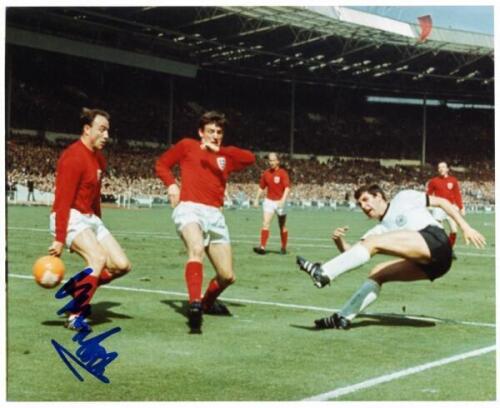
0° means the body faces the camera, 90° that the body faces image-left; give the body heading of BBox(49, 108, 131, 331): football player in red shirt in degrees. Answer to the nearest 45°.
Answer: approximately 315°

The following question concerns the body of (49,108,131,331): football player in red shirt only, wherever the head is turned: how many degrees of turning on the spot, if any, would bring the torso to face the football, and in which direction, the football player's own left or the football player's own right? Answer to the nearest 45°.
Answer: approximately 135° to the football player's own right

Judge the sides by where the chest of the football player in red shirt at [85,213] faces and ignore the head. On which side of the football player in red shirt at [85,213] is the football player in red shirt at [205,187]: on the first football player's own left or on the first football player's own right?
on the first football player's own left

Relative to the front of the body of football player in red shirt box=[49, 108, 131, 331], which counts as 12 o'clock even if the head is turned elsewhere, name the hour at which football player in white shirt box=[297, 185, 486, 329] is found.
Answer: The football player in white shirt is roughly at 11 o'clock from the football player in red shirt.

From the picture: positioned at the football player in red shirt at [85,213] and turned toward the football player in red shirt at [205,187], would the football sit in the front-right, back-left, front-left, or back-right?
back-right

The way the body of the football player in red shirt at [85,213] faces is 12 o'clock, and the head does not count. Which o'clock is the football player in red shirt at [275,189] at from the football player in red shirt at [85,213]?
the football player in red shirt at [275,189] is roughly at 8 o'clock from the football player in red shirt at [85,213].

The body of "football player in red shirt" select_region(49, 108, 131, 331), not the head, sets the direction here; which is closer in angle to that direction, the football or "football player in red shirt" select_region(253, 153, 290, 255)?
the football

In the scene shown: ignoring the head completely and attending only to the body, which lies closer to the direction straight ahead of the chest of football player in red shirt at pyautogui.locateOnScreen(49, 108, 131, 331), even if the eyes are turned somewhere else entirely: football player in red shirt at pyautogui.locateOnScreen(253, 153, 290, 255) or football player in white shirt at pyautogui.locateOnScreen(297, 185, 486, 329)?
the football player in white shirt
